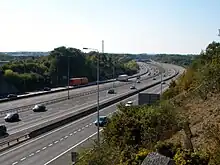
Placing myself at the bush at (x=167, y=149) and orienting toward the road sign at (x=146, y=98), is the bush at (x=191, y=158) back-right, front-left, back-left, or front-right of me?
back-right

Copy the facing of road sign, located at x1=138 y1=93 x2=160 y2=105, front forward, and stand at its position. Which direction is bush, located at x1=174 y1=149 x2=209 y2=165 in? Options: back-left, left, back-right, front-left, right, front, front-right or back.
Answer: back

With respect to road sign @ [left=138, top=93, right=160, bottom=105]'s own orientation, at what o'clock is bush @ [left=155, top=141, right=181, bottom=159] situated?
The bush is roughly at 6 o'clock from the road sign.

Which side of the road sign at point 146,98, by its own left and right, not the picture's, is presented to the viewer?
back
